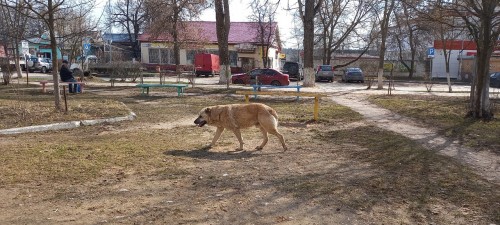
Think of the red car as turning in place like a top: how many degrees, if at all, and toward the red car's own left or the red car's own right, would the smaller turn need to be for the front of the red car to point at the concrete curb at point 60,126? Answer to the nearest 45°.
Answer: approximately 90° to the red car's own left

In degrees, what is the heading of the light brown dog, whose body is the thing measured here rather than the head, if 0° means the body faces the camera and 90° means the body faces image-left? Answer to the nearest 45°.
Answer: approximately 90°

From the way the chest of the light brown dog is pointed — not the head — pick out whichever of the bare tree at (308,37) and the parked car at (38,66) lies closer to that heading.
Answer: the parked car

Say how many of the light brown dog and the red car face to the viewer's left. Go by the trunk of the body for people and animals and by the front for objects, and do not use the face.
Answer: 2

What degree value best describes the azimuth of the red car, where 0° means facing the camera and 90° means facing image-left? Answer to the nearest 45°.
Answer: approximately 90°

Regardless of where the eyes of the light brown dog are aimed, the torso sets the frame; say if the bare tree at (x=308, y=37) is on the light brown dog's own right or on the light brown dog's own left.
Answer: on the light brown dog's own right

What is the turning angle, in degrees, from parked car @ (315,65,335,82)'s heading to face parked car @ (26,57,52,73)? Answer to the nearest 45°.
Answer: approximately 90° to its left

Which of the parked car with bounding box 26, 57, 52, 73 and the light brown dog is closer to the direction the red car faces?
the parked car

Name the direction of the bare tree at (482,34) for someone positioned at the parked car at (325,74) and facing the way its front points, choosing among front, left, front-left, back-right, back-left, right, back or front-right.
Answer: back
